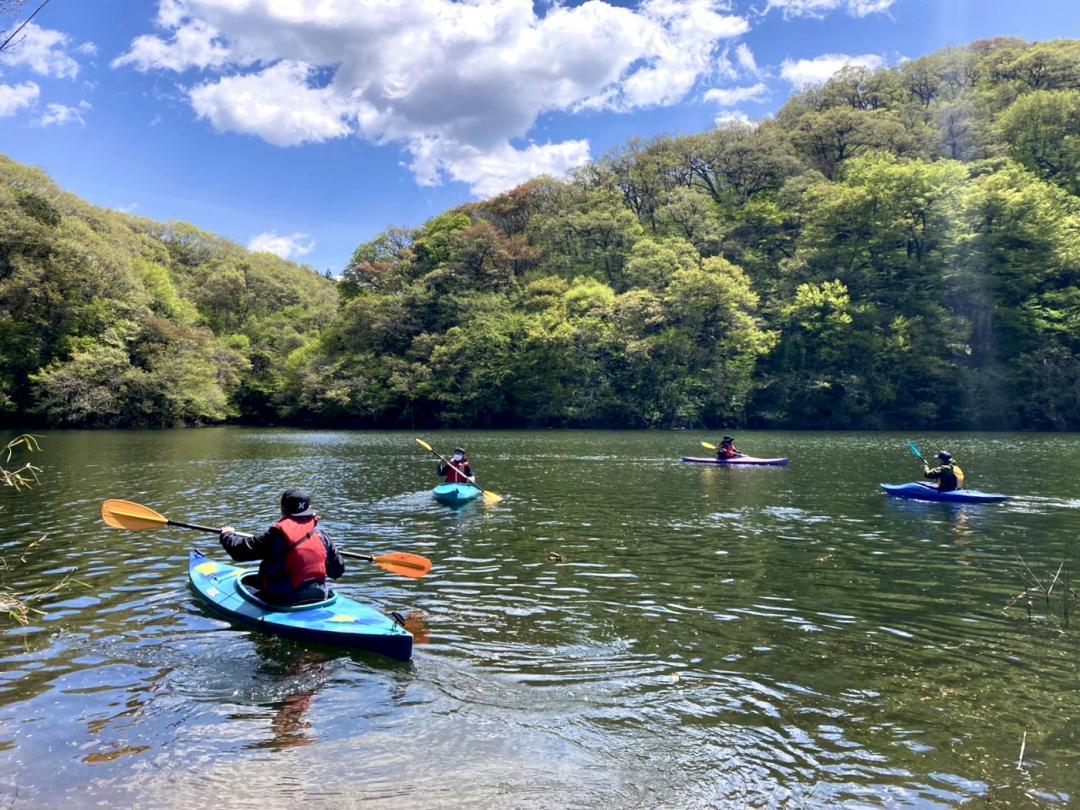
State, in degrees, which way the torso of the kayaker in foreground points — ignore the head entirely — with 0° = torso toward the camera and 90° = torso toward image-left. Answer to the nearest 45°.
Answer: approximately 135°

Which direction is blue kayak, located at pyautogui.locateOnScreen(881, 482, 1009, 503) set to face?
to the viewer's left

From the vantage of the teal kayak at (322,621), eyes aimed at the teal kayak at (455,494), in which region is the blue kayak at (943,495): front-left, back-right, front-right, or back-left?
front-right

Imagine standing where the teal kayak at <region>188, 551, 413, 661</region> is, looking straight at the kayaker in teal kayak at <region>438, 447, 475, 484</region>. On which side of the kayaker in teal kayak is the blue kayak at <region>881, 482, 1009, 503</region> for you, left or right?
right
